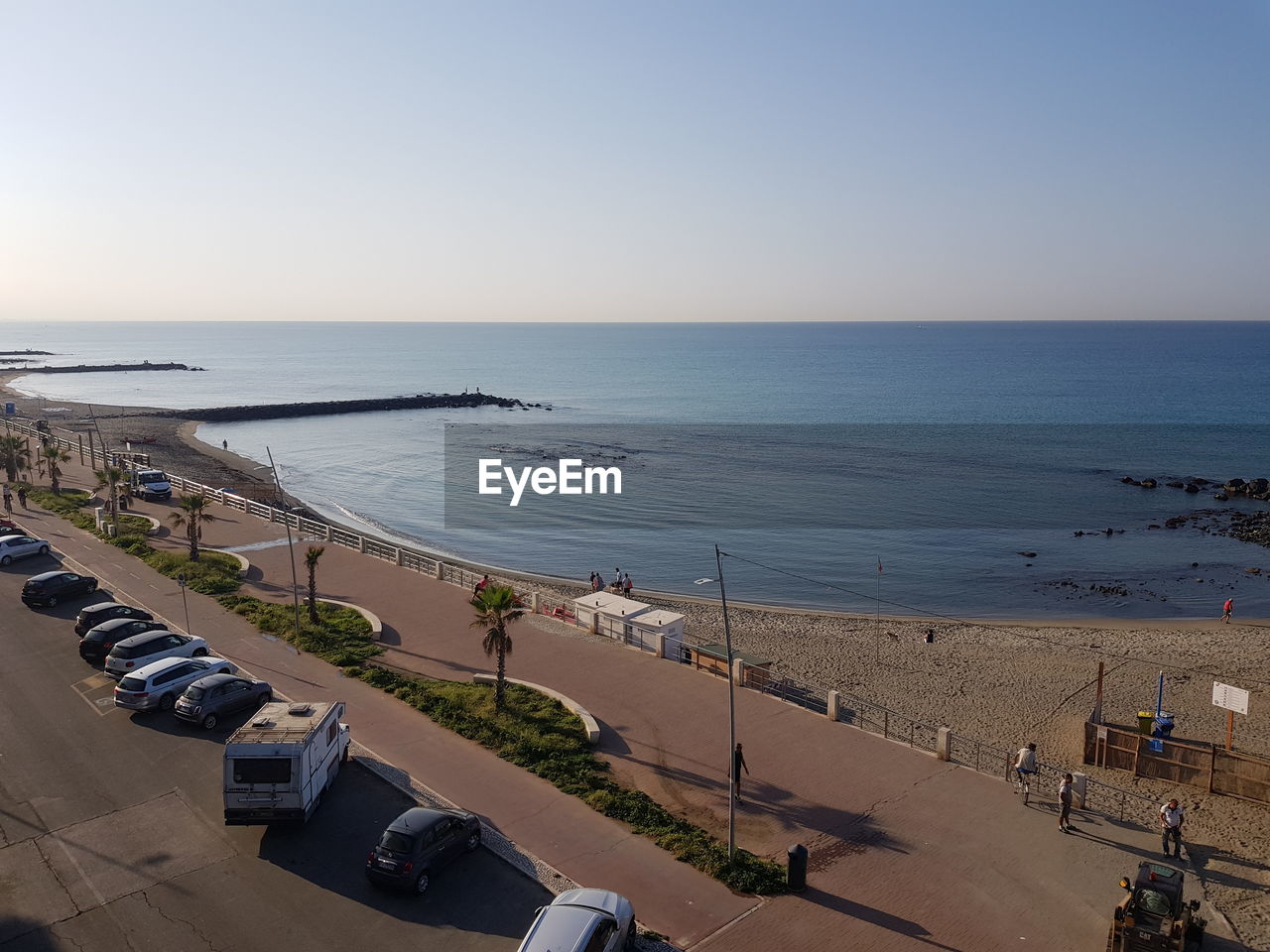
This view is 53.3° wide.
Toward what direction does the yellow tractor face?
away from the camera

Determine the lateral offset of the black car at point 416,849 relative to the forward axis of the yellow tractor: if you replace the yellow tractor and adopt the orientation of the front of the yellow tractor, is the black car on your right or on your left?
on your left

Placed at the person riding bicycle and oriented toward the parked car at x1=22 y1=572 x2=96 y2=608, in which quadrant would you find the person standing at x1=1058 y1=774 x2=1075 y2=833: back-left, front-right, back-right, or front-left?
back-left

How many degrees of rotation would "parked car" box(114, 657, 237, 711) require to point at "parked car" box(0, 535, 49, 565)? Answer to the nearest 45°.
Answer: approximately 45° to its left

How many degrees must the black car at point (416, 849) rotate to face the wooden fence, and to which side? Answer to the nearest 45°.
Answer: approximately 45° to its right
